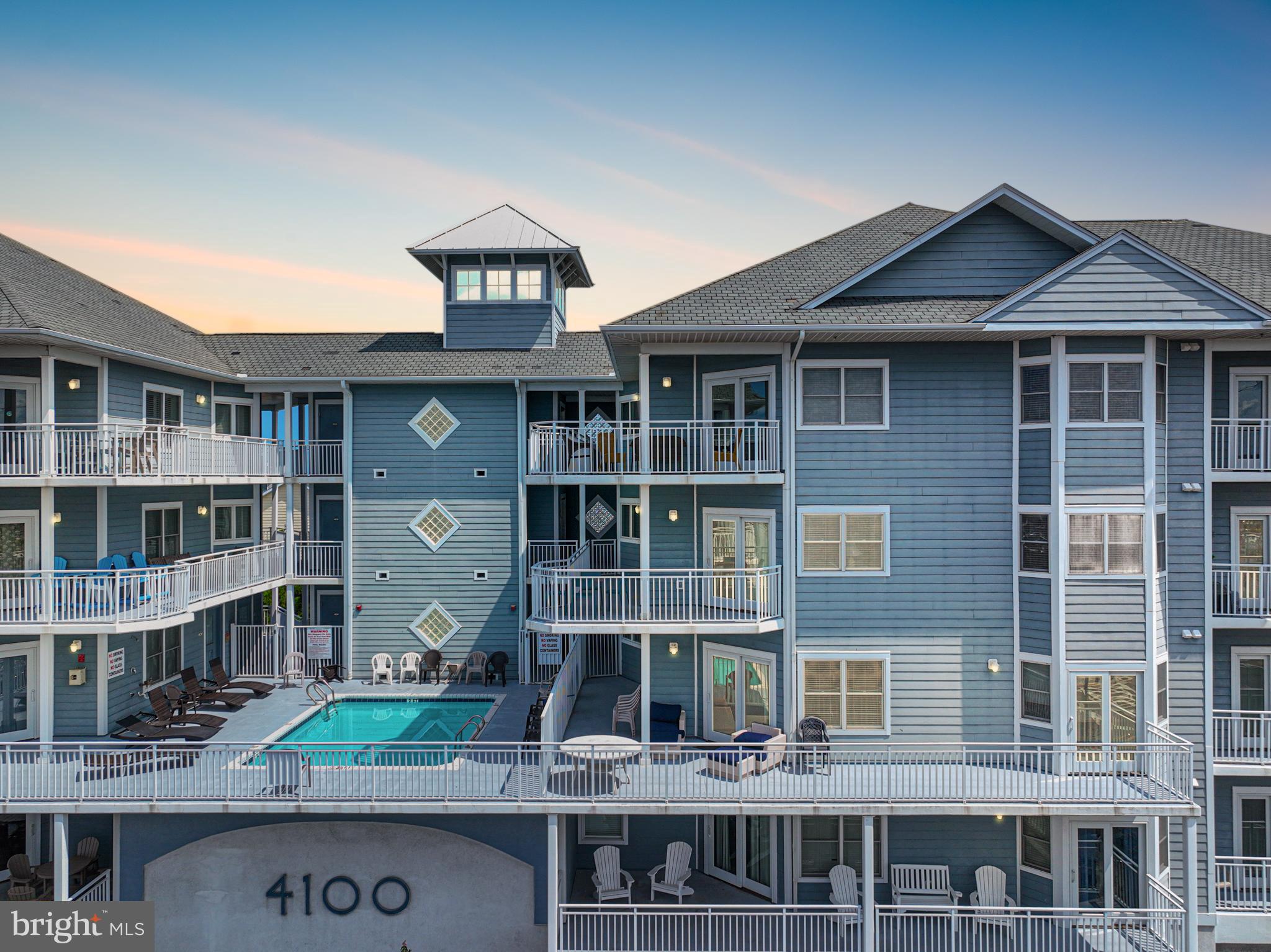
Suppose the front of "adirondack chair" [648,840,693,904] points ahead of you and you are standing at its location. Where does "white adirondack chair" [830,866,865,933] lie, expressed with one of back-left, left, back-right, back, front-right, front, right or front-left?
back-left

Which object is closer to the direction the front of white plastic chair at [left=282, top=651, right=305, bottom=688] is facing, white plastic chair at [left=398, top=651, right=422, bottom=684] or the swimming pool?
the swimming pool

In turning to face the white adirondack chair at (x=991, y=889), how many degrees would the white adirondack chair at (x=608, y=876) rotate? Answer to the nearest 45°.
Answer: approximately 90° to its left

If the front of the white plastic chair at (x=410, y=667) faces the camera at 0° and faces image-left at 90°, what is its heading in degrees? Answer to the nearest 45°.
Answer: approximately 0°

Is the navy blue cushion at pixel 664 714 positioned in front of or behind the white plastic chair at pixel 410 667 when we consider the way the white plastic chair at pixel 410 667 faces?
in front

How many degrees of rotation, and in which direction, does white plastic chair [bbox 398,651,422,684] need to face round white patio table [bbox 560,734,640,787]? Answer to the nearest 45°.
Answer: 0° — it already faces it

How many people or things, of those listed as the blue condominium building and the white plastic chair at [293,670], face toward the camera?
2
